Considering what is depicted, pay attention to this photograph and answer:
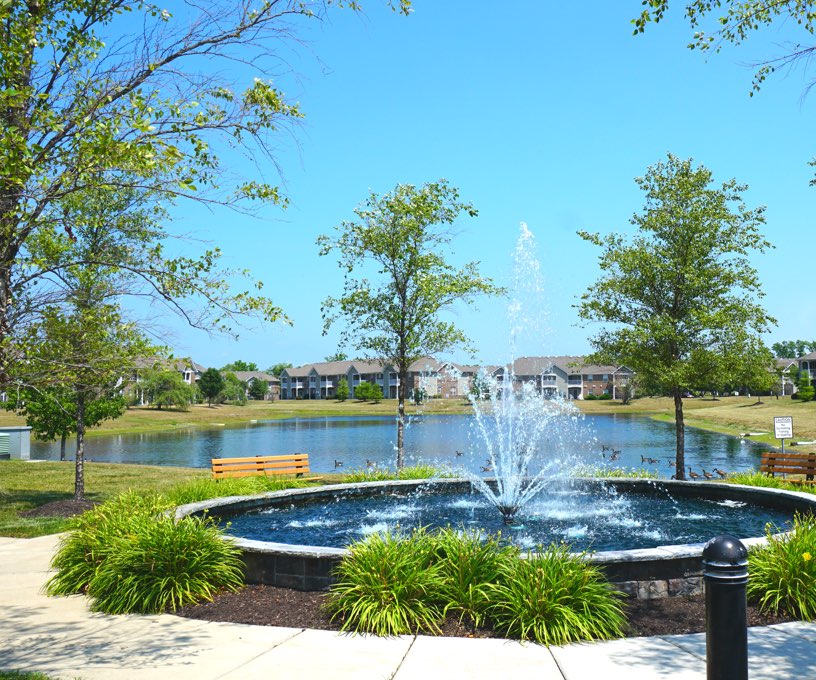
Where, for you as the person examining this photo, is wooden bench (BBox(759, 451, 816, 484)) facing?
facing the viewer and to the left of the viewer

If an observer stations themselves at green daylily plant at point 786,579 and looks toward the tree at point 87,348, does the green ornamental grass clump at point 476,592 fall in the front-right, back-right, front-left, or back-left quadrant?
front-left

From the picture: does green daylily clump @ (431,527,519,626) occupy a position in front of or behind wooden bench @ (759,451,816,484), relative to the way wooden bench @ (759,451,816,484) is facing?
in front

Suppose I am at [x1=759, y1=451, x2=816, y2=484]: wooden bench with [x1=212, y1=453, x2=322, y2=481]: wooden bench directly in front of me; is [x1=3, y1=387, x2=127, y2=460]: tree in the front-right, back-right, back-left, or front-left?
front-right

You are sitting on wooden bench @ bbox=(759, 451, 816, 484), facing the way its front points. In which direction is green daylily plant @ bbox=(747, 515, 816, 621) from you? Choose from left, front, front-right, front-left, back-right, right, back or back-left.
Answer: front-left

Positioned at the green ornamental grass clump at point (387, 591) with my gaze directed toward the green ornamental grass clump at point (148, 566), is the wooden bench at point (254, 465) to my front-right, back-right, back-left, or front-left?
front-right

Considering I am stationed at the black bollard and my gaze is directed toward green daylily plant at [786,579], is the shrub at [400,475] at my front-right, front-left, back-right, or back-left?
front-left
